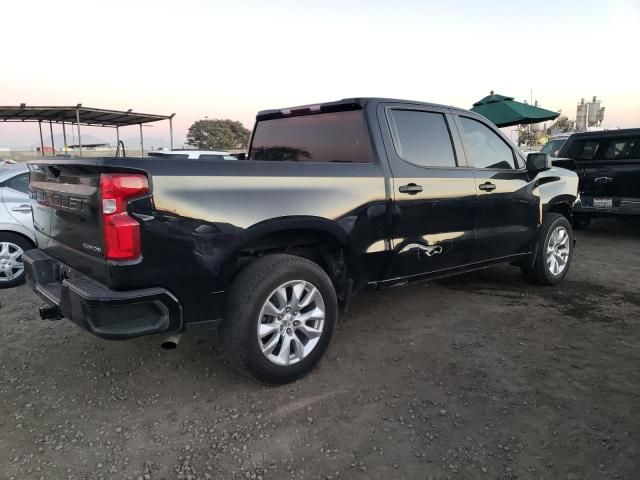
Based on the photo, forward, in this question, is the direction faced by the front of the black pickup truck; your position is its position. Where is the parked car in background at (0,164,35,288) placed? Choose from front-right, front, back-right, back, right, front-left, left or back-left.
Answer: left

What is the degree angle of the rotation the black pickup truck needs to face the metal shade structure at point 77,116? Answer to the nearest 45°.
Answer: approximately 90° to its left

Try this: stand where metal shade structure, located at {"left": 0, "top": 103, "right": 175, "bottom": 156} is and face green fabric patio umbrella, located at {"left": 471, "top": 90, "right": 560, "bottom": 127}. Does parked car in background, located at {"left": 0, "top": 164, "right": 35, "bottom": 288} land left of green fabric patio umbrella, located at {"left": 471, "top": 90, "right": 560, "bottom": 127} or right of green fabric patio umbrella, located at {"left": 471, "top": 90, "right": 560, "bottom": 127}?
right

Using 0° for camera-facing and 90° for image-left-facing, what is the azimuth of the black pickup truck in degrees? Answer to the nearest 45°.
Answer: approximately 225°

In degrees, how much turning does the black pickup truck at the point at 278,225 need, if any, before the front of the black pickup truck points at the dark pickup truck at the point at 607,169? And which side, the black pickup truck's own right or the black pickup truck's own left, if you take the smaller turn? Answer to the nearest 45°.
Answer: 0° — it already faces it

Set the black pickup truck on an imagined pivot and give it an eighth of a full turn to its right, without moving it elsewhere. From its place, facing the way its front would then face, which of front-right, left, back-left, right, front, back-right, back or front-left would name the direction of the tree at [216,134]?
left

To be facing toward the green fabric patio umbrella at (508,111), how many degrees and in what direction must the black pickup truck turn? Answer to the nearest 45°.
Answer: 0° — it already faces it
